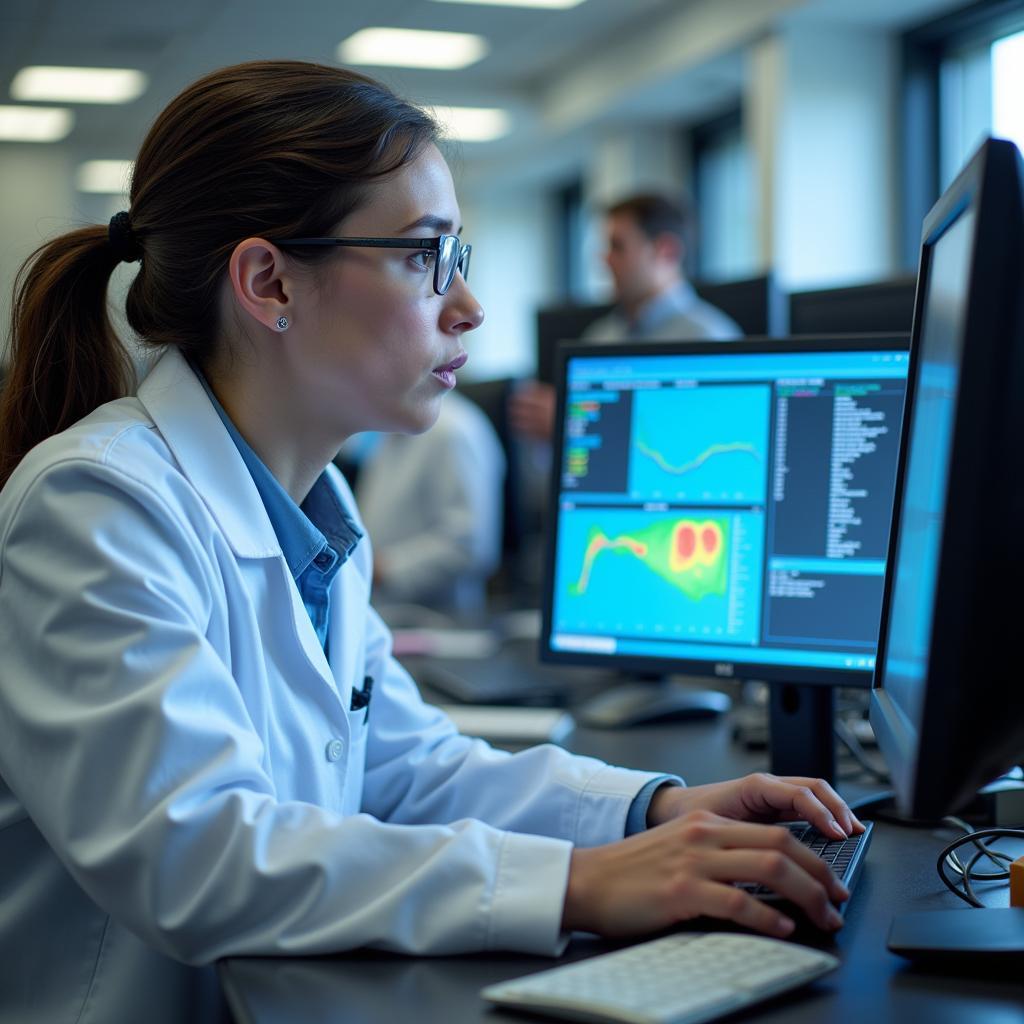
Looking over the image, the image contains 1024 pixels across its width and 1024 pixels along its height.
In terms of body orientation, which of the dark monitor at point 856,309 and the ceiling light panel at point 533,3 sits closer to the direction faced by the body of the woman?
the dark monitor

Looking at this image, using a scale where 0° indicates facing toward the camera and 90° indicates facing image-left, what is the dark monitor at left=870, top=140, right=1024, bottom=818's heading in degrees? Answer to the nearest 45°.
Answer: approximately 90°

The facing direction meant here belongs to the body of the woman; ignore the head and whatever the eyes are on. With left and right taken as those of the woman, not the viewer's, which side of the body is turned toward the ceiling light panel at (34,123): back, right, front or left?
left

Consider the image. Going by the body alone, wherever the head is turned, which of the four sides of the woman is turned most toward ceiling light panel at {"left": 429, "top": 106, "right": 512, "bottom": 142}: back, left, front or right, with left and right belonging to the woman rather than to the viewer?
left

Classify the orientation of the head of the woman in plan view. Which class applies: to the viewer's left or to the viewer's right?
to the viewer's right

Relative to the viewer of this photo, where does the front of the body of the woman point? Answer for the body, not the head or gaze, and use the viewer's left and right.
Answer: facing to the right of the viewer
